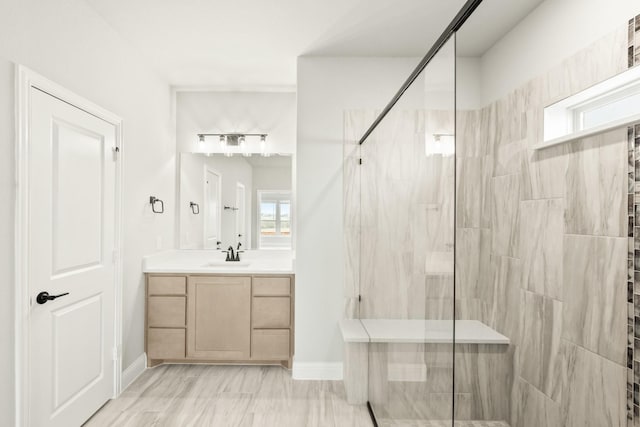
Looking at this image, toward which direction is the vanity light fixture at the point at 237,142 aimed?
toward the camera

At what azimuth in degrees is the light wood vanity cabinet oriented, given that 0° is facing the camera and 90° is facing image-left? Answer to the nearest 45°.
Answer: approximately 0°

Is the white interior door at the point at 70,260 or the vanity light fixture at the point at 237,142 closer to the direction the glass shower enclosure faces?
the white interior door

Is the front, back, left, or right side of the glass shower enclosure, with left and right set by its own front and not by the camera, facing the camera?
left

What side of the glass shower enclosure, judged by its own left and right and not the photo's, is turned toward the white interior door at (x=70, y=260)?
front

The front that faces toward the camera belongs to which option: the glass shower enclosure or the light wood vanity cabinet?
the light wood vanity cabinet

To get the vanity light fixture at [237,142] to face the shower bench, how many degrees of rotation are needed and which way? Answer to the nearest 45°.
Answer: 0° — it already faces it

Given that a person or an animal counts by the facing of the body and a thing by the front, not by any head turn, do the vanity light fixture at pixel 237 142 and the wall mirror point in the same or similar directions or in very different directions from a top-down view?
same or similar directions

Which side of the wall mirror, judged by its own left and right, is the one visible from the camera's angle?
front

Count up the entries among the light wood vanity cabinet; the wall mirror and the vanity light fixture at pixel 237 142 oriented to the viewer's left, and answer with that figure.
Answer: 0

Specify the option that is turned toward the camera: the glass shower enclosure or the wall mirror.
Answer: the wall mirror

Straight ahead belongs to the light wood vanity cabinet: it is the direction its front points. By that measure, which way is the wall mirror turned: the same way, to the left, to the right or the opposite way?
the same way
